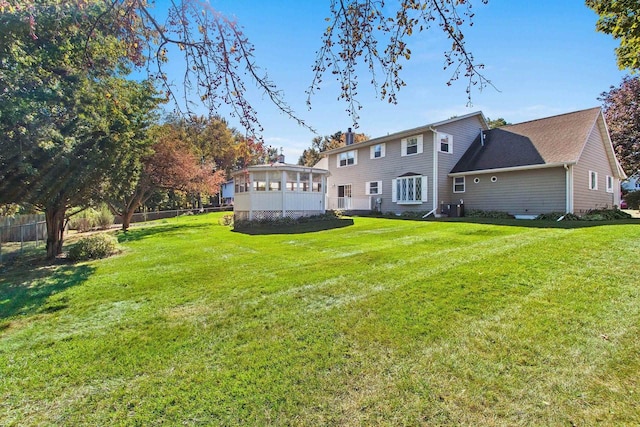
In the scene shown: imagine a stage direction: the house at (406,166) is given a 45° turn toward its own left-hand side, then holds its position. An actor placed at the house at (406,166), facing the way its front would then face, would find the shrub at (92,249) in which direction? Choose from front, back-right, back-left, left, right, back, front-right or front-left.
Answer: back-left

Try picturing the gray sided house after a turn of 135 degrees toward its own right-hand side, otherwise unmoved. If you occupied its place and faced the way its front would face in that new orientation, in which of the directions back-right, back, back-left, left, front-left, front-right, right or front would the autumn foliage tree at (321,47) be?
front

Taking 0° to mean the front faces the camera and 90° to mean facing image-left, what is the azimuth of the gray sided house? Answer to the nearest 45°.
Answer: approximately 225°

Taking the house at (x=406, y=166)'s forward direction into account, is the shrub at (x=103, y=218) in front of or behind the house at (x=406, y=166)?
behind

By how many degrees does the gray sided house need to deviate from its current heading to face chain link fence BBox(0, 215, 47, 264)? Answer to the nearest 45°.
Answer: approximately 180°

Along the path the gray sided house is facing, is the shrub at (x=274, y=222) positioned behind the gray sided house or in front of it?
behind
